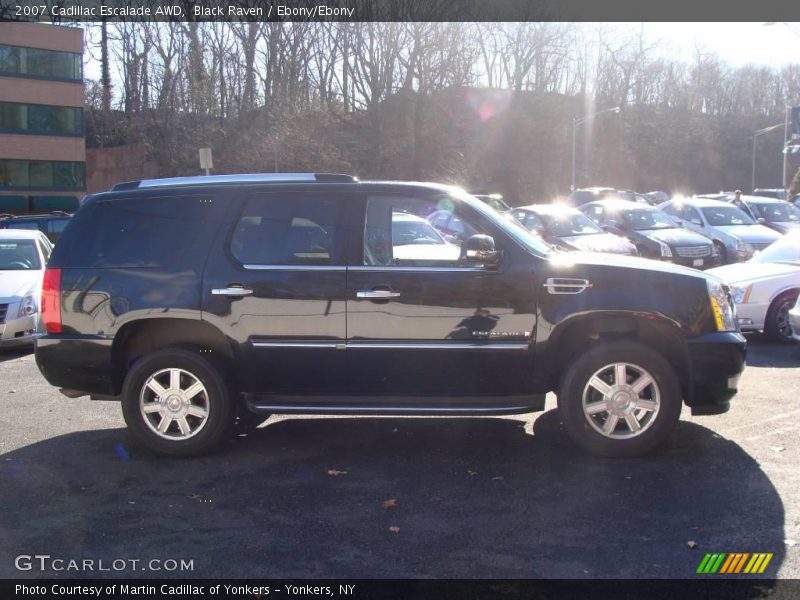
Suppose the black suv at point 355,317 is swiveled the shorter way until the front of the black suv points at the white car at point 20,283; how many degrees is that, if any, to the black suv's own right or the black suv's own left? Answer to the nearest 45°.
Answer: approximately 135° to the black suv's own left

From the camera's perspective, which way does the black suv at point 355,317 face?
to the viewer's right

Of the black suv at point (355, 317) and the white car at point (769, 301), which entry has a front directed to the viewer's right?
the black suv

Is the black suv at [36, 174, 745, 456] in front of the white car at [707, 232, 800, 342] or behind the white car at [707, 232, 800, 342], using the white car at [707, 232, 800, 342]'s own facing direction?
in front

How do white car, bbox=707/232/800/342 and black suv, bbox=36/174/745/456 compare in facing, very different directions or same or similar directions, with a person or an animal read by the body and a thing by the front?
very different directions

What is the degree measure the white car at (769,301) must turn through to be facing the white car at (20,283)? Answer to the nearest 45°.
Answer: approximately 45° to its right

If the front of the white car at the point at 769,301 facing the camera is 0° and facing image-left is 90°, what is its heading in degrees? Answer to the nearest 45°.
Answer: approximately 45°

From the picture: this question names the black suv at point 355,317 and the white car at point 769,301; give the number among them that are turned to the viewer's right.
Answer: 1
